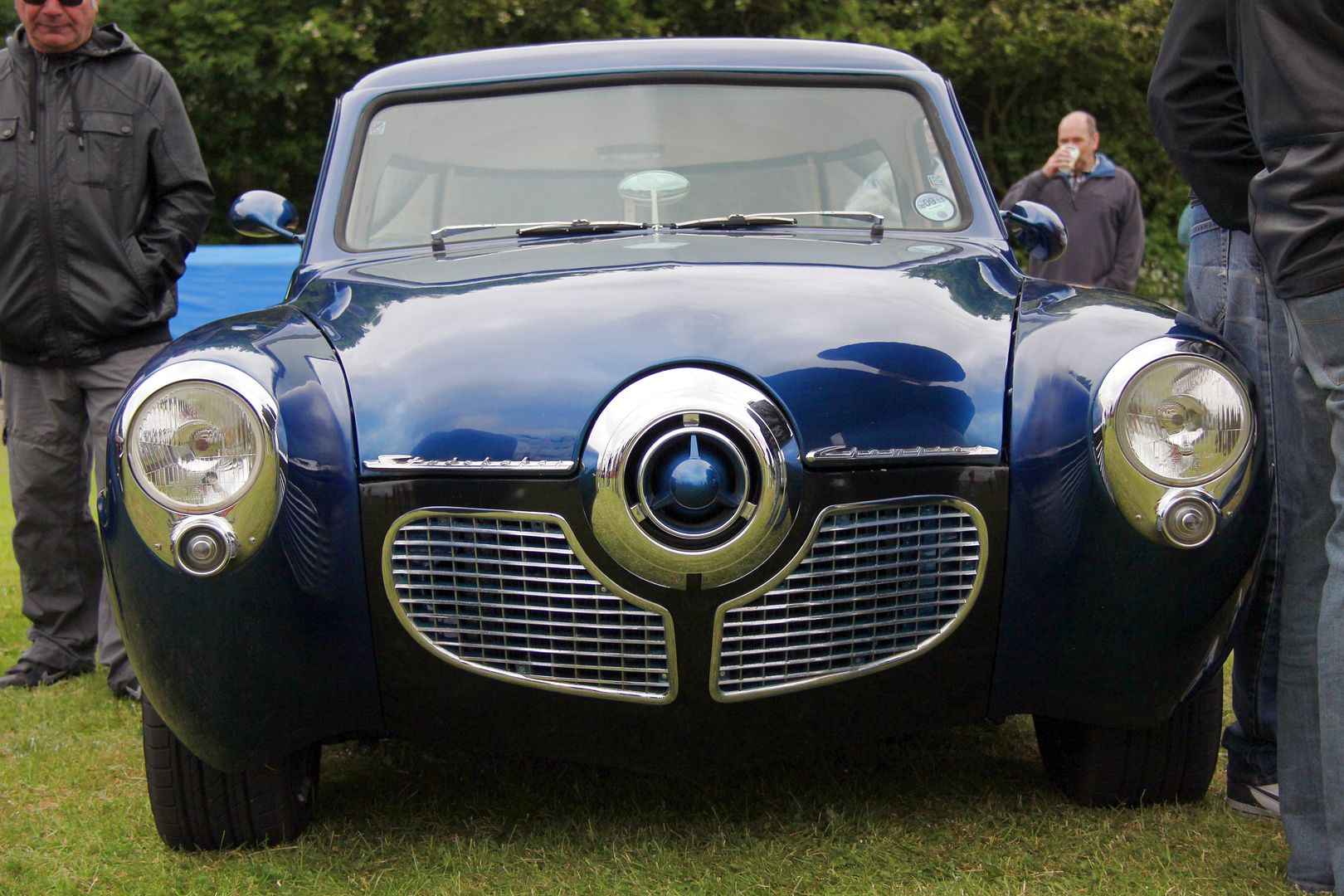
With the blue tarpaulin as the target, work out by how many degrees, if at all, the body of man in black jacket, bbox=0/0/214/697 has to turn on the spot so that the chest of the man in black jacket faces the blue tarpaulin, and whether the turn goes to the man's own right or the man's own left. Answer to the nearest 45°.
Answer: approximately 180°

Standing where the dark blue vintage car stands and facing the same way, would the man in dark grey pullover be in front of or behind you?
behind

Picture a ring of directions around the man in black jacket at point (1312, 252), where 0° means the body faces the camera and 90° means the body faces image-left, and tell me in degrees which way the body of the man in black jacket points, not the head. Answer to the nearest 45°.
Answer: approximately 225°

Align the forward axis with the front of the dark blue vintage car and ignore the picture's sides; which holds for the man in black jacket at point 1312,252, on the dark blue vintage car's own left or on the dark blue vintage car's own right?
on the dark blue vintage car's own left

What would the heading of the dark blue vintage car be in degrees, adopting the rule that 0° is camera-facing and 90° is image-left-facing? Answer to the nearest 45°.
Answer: approximately 0°

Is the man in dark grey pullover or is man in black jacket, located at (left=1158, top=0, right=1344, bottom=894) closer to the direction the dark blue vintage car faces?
the man in black jacket

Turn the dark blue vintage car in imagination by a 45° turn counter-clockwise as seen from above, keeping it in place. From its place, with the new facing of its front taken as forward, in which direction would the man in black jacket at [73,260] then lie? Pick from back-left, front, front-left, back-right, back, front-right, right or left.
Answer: back

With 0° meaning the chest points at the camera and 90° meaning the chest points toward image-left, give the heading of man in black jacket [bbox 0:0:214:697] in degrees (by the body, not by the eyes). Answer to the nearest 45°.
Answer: approximately 0°

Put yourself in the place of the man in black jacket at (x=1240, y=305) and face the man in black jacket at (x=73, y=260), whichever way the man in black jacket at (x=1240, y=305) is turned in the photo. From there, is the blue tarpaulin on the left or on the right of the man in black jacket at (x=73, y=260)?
right

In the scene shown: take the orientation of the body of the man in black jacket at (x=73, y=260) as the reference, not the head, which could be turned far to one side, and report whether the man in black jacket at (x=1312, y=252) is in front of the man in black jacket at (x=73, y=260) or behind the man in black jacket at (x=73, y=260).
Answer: in front
